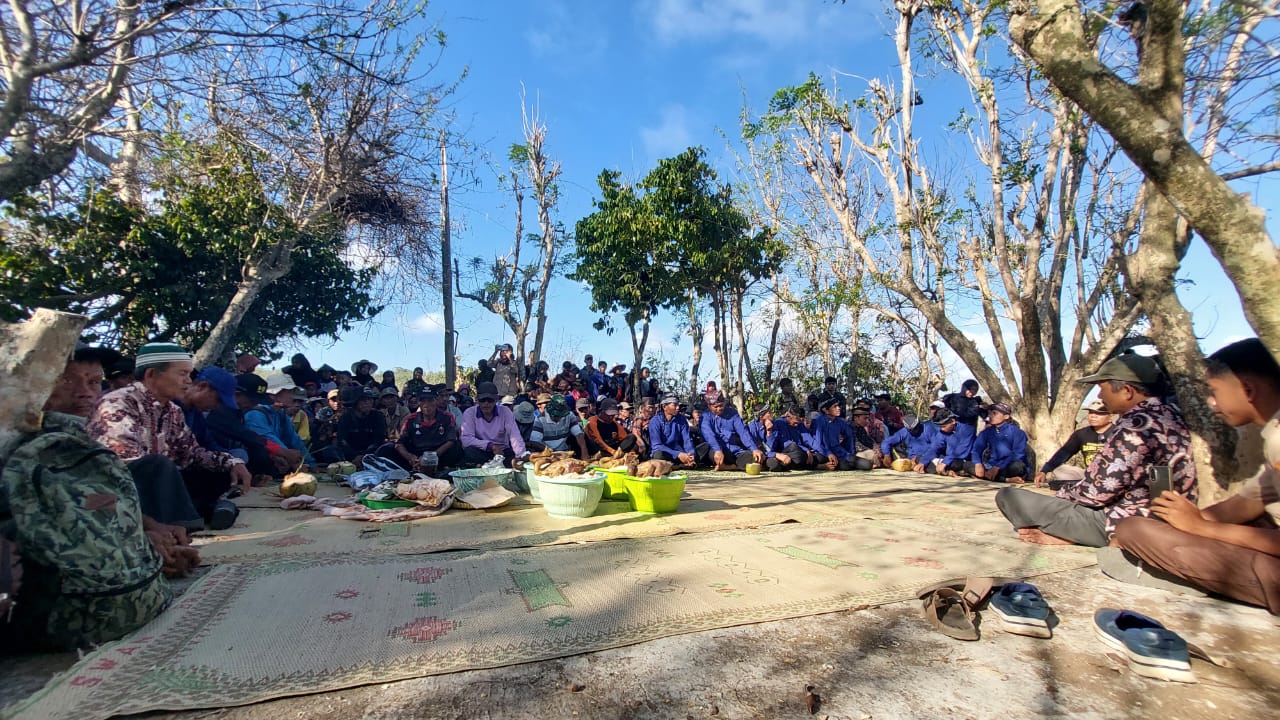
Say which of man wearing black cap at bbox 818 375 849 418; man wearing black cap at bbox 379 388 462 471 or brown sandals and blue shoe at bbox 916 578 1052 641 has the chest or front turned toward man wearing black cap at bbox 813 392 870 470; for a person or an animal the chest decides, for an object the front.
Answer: man wearing black cap at bbox 818 375 849 418

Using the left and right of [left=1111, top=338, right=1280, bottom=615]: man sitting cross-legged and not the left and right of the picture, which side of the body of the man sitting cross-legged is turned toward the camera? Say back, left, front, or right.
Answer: left

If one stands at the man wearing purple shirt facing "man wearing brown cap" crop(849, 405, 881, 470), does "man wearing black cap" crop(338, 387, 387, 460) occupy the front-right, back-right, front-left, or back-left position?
back-left

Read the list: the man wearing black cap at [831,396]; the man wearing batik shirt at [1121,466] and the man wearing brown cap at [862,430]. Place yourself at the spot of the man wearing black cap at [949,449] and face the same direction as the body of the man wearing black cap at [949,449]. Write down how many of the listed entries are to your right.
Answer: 2

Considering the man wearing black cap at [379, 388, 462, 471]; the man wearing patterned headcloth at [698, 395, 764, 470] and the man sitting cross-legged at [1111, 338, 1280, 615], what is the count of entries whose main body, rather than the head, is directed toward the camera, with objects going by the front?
2

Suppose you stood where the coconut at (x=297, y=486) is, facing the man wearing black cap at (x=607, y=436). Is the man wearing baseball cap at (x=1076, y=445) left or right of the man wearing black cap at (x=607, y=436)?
right

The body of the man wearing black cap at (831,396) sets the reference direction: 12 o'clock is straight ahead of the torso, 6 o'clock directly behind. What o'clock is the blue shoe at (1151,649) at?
The blue shoe is roughly at 12 o'clock from the man wearing black cap.

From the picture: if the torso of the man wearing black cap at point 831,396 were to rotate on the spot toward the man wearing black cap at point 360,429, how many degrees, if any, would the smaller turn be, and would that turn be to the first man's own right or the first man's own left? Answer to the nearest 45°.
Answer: approximately 45° to the first man's own right

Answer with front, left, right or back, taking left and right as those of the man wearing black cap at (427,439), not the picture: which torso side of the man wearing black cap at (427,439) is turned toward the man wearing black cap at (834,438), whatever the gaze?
left

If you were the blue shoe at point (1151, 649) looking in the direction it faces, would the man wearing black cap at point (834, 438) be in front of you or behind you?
behind
